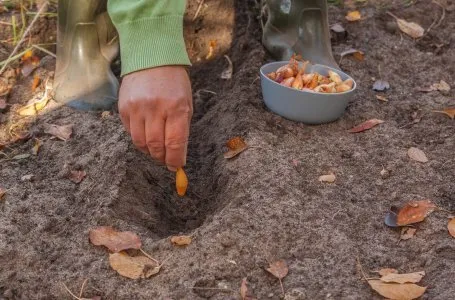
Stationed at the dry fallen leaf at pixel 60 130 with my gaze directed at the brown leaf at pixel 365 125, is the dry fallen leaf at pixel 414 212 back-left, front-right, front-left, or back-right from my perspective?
front-right

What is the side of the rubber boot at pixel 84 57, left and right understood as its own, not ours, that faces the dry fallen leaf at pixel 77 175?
front

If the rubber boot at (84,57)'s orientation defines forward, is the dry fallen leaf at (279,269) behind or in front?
in front

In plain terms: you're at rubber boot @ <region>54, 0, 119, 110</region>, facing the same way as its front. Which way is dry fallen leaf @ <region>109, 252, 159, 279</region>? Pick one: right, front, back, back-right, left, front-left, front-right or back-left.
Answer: front

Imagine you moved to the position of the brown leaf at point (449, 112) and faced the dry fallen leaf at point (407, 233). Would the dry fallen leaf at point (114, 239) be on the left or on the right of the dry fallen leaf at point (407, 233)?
right

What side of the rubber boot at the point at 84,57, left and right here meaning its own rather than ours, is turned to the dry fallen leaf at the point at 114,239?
front

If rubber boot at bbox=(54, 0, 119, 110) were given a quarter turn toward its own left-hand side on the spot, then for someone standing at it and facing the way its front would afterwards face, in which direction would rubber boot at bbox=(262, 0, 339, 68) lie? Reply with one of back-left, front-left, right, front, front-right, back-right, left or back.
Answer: front

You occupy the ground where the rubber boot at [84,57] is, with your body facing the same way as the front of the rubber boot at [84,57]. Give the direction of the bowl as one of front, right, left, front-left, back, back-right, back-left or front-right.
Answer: front-left

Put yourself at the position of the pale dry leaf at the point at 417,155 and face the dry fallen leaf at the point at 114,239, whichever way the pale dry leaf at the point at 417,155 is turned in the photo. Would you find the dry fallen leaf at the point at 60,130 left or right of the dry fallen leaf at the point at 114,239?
right

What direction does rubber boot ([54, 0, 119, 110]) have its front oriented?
toward the camera

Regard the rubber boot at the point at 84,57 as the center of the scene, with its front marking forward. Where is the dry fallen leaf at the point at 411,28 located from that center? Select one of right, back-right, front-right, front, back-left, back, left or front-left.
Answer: left

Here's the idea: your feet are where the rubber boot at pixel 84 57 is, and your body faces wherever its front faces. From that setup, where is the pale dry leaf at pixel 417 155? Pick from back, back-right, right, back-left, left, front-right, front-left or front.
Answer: front-left

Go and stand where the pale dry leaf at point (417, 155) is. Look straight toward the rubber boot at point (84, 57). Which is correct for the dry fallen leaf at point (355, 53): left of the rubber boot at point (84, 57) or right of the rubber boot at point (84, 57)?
right
